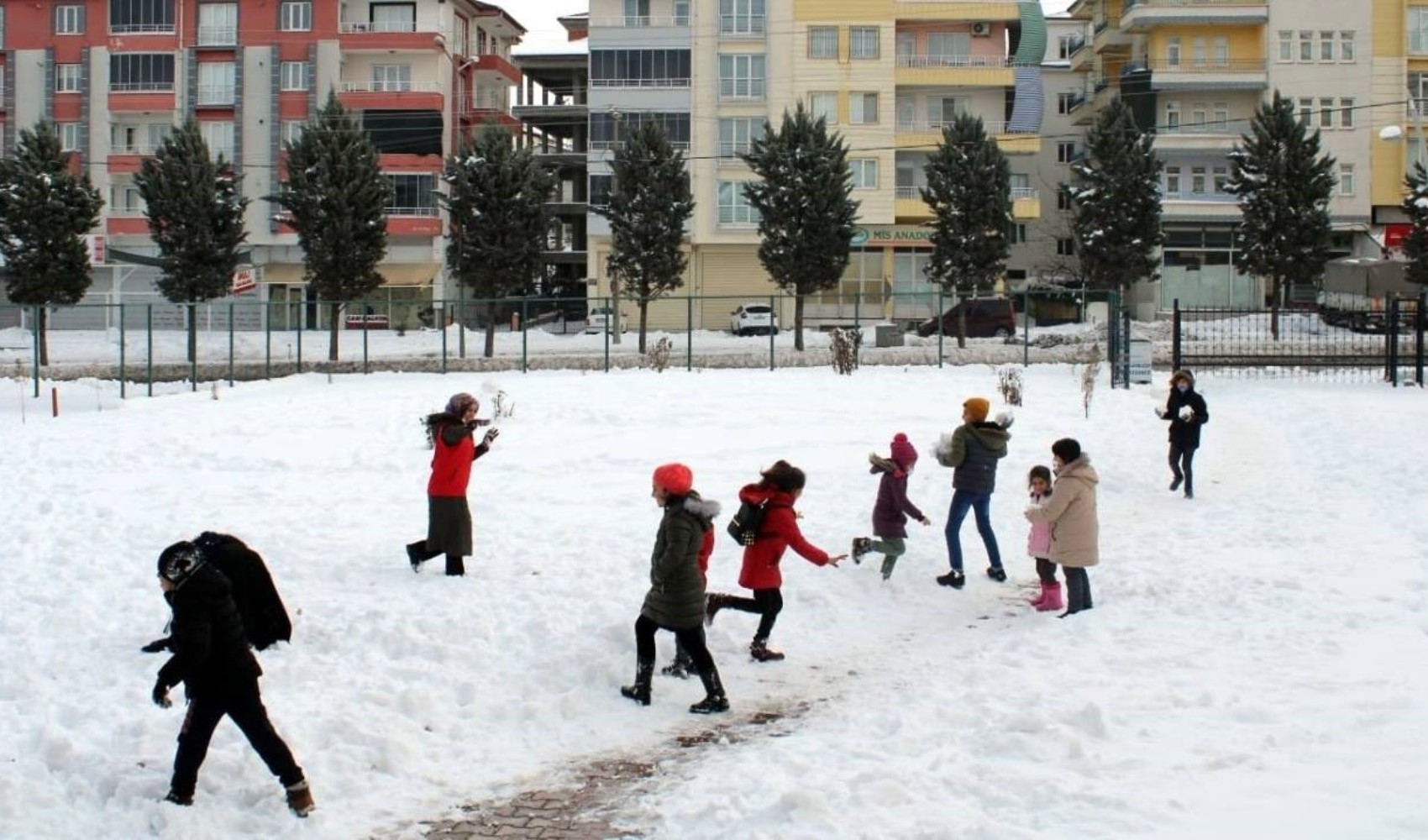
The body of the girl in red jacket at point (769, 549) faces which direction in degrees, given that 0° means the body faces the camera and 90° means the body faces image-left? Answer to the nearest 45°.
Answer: approximately 270°

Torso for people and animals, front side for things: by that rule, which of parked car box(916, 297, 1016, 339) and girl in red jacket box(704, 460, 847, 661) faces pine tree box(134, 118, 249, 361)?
the parked car

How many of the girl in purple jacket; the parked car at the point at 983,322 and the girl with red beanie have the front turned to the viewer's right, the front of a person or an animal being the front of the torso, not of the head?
1

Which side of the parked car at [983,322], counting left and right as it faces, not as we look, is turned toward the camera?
left

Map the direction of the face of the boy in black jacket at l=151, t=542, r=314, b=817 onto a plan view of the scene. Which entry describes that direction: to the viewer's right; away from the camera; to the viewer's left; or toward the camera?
to the viewer's left

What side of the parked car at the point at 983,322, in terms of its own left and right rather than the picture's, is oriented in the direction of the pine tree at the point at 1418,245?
back

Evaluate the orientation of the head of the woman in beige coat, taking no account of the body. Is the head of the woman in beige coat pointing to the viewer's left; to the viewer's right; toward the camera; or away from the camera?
to the viewer's left

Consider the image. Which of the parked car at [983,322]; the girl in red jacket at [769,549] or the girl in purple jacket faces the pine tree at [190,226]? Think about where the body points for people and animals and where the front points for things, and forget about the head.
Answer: the parked car

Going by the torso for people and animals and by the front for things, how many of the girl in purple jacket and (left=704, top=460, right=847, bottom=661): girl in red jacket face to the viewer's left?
0

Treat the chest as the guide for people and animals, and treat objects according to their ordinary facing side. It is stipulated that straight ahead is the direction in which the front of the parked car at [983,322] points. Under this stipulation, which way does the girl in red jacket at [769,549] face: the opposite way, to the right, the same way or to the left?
the opposite way

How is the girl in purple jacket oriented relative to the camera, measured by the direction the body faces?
to the viewer's right
